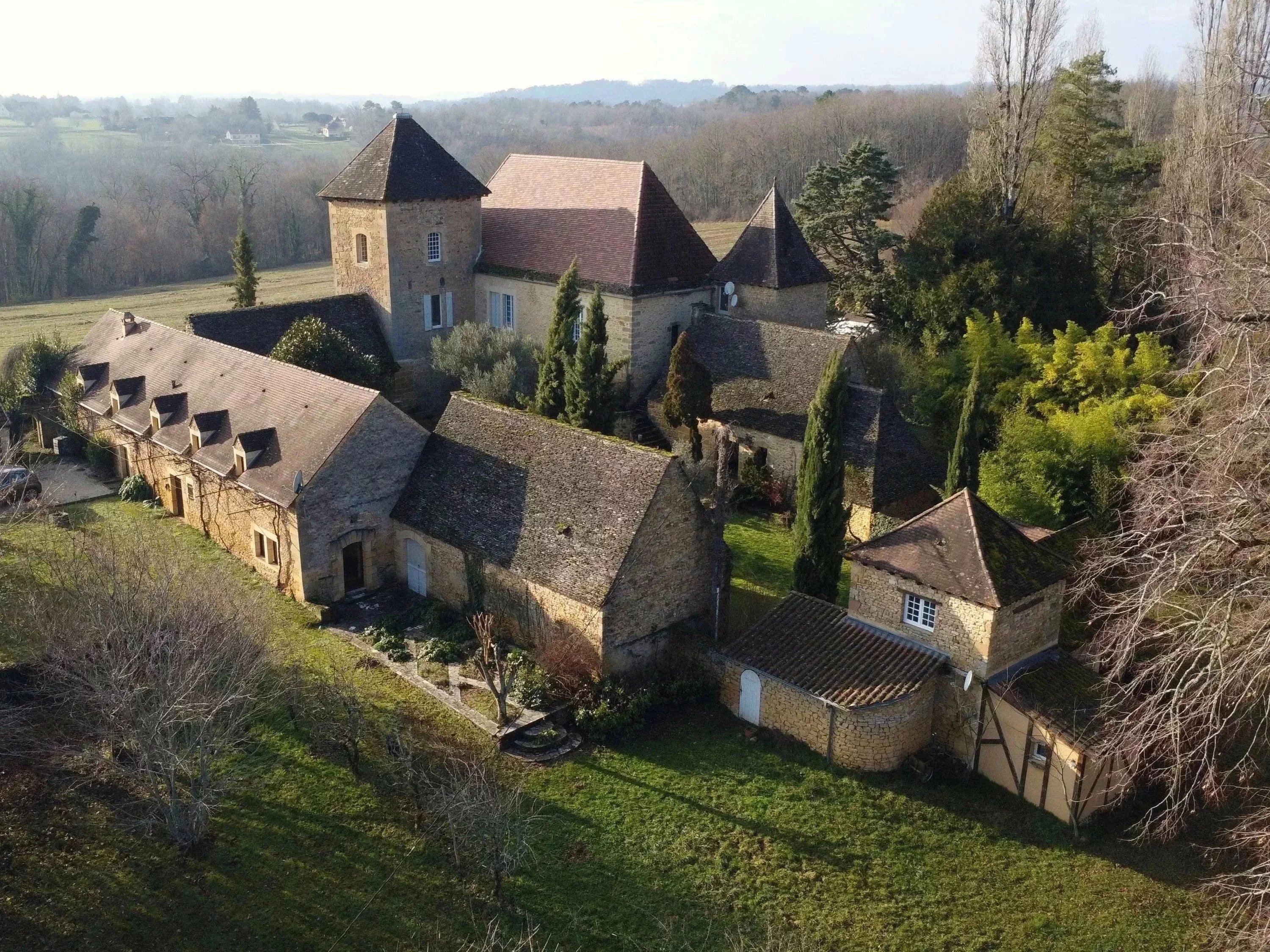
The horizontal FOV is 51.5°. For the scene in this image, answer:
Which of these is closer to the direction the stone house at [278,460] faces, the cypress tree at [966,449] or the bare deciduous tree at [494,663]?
the bare deciduous tree

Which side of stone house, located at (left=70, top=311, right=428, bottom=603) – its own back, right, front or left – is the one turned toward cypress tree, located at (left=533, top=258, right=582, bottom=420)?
back

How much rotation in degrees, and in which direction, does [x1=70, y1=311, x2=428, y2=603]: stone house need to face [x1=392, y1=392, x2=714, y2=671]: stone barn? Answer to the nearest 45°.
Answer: approximately 90° to its left

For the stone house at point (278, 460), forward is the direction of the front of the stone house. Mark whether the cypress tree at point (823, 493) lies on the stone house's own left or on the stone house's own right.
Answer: on the stone house's own left

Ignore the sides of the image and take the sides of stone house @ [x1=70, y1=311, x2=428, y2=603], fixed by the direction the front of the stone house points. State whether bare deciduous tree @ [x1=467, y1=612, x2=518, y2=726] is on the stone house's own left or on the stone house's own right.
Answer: on the stone house's own left

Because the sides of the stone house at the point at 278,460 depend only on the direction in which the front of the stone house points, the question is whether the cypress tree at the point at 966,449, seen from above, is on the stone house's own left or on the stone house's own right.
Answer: on the stone house's own left

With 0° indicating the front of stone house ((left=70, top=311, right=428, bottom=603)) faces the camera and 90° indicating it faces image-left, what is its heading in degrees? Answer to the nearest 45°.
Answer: approximately 45°

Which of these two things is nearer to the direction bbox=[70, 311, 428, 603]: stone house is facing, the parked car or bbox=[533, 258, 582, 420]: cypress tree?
the parked car

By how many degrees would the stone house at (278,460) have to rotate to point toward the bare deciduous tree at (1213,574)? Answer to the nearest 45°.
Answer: approximately 90° to its left

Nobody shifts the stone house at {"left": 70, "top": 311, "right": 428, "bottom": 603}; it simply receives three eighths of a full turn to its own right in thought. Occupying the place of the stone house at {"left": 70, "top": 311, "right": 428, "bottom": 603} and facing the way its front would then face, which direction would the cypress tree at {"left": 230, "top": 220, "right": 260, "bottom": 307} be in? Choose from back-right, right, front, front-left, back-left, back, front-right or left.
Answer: front

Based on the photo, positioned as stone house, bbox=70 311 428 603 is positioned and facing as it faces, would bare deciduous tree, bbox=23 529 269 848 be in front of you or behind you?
in front
